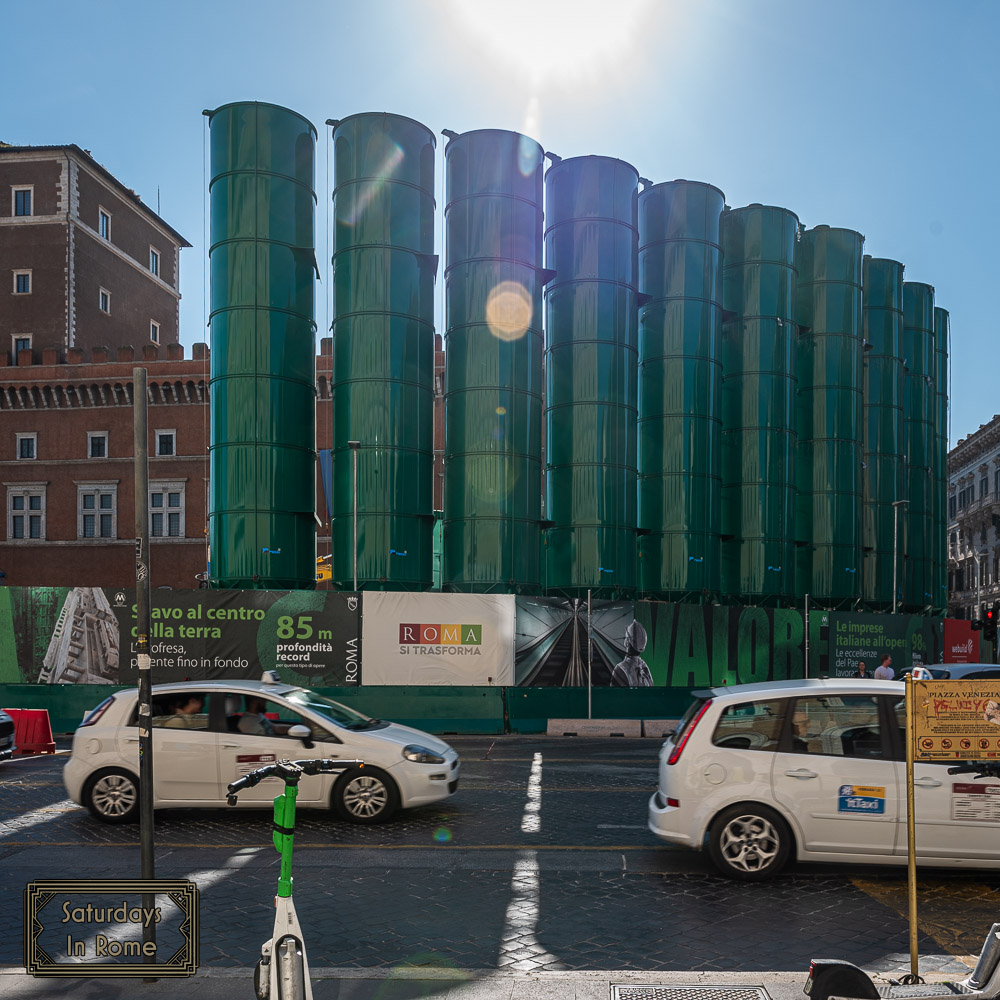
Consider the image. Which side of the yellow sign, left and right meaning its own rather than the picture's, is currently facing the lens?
front

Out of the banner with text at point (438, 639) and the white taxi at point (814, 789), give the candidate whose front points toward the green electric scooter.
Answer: the banner with text

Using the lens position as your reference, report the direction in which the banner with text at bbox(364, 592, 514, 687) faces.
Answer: facing the viewer

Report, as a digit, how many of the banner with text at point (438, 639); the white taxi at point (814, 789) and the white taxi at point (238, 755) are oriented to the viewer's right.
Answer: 2

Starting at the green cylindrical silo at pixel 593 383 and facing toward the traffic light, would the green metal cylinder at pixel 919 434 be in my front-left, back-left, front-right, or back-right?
front-left

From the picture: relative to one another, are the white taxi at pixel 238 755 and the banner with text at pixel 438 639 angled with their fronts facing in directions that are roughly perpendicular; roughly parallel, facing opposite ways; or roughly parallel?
roughly perpendicular

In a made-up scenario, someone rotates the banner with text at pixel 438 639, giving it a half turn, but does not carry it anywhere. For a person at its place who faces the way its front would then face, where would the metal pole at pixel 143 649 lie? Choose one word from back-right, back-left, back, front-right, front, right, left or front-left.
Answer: back

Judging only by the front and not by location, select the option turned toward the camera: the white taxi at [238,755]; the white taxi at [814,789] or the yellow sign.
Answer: the yellow sign

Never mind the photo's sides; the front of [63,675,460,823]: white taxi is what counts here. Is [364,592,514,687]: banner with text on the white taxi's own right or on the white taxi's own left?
on the white taxi's own left

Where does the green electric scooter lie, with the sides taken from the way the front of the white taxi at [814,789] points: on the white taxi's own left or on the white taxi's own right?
on the white taxi's own right

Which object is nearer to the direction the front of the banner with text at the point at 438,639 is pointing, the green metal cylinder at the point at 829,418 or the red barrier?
the red barrier

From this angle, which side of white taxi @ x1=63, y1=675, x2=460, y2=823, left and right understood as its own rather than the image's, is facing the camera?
right
